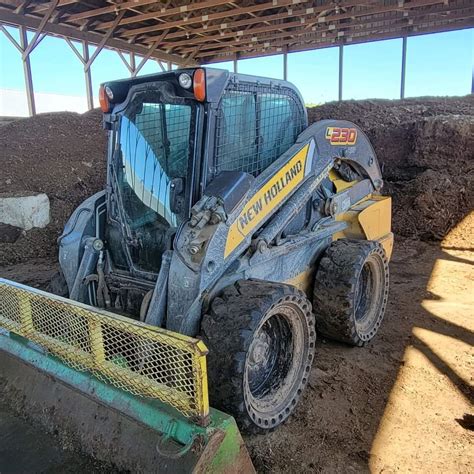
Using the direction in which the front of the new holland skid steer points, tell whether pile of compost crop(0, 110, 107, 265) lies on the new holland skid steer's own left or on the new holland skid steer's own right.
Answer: on the new holland skid steer's own right

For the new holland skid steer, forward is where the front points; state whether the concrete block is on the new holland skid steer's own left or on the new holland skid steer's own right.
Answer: on the new holland skid steer's own right

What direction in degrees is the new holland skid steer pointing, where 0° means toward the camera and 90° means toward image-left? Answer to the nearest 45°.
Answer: approximately 45°
